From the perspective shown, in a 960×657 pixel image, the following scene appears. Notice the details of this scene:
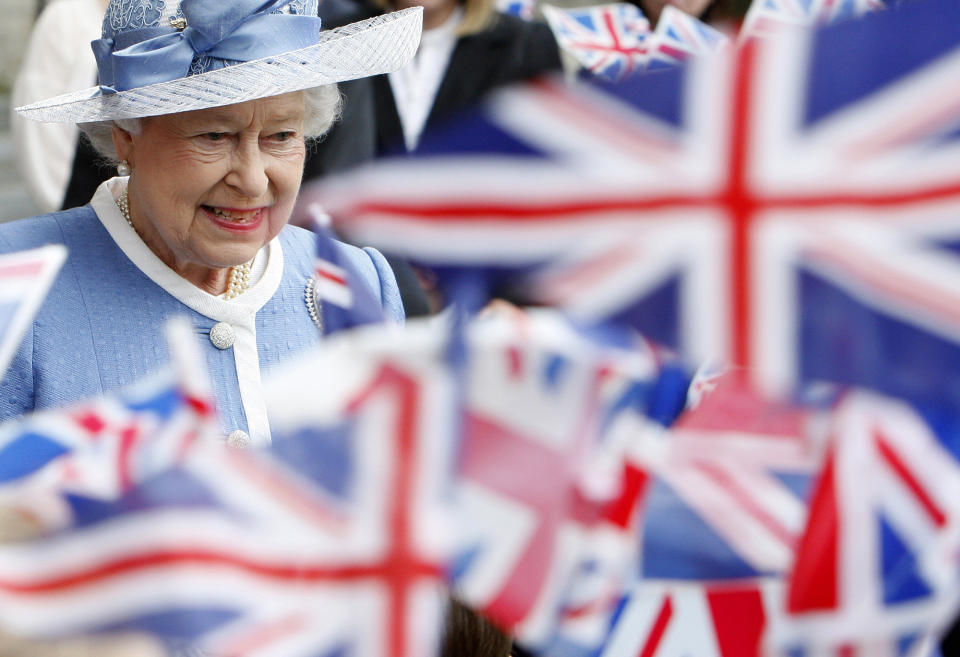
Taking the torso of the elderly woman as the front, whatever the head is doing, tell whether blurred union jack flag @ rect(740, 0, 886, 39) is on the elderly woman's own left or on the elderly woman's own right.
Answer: on the elderly woman's own left

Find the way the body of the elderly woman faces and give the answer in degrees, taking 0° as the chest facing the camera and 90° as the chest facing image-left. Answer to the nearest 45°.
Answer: approximately 315°

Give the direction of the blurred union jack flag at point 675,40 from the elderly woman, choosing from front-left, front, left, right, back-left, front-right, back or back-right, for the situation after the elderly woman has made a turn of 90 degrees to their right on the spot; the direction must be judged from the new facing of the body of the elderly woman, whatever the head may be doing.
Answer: back

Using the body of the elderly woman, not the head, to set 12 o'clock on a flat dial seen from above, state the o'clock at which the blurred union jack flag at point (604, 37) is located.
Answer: The blurred union jack flag is roughly at 9 o'clock from the elderly woman.

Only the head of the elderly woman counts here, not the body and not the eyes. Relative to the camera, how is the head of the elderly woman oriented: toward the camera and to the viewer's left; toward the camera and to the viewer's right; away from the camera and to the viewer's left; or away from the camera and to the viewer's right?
toward the camera and to the viewer's right

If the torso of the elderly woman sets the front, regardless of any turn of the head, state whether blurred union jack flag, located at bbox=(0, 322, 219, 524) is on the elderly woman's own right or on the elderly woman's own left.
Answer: on the elderly woman's own right
